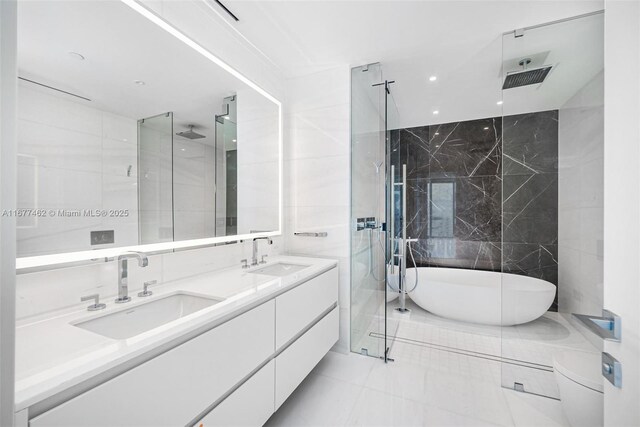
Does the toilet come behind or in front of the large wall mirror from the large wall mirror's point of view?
in front

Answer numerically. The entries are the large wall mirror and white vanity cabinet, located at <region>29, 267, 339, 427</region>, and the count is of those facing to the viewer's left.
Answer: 0

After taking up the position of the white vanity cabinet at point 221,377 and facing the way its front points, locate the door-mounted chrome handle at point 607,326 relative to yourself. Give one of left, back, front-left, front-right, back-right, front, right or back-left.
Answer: front

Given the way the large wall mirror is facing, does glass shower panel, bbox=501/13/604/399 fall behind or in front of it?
in front

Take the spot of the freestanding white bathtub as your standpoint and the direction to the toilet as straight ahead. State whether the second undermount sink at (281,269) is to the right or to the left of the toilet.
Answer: right

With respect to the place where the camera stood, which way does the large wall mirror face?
facing the viewer and to the right of the viewer

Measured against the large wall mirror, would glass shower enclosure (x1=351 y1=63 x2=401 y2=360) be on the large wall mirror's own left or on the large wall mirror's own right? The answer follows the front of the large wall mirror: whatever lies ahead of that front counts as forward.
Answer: on the large wall mirror's own left

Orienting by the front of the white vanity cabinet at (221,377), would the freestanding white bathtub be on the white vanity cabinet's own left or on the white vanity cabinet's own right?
on the white vanity cabinet's own left

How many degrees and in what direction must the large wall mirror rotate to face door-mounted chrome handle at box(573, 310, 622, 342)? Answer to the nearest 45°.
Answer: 0° — it already faces it
